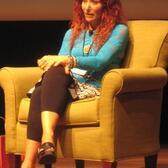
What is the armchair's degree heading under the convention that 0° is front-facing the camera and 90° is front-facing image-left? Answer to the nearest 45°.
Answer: approximately 45°
